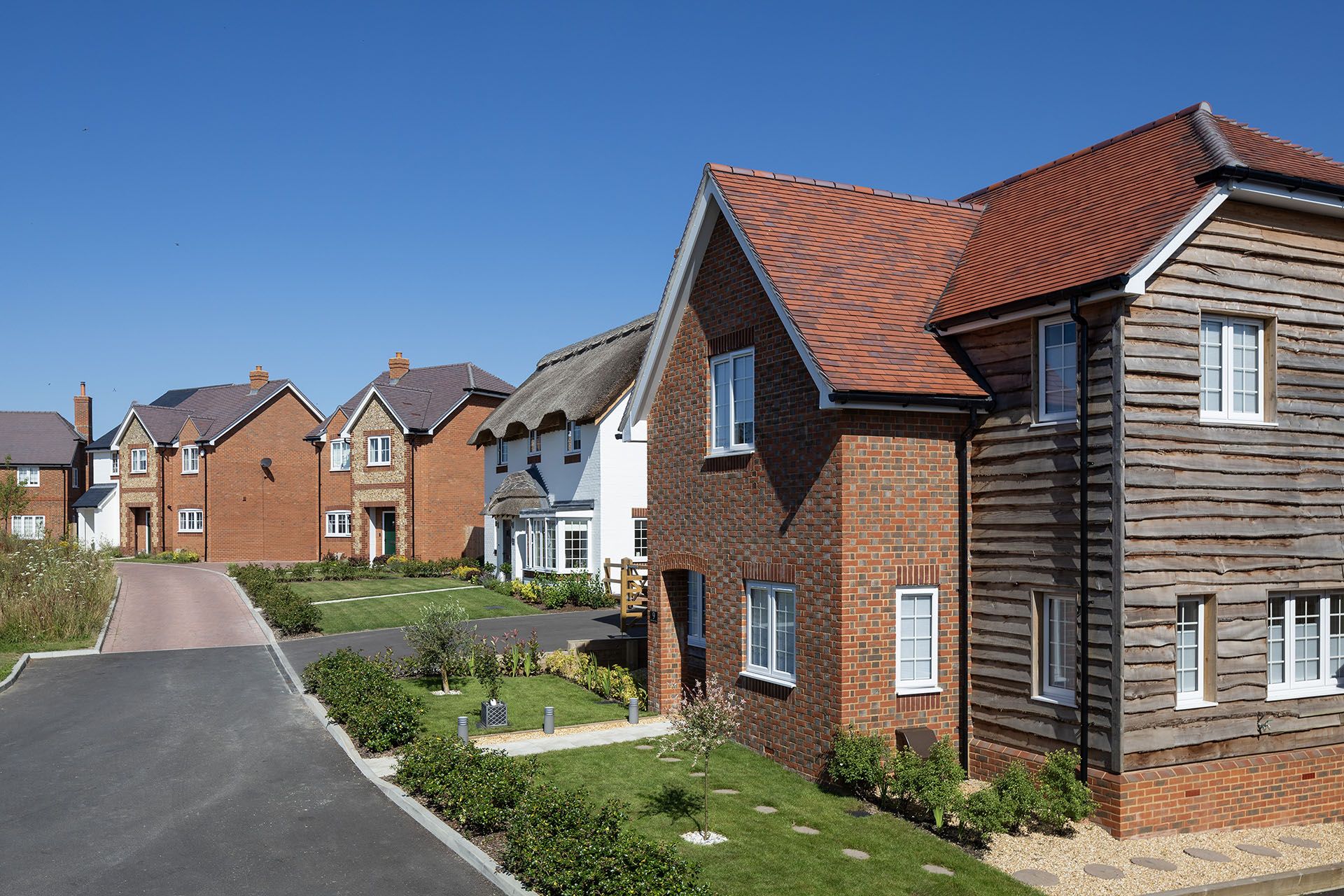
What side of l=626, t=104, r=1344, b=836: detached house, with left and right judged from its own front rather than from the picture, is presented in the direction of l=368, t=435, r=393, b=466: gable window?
right

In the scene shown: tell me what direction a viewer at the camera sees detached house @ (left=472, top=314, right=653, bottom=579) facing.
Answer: facing the viewer and to the left of the viewer

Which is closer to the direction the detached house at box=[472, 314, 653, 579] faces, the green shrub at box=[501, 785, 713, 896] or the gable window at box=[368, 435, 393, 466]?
the green shrub

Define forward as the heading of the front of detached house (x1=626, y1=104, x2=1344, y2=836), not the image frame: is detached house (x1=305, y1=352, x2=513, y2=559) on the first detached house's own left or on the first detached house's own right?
on the first detached house's own right

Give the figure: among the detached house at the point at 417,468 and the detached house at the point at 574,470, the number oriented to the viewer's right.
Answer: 0

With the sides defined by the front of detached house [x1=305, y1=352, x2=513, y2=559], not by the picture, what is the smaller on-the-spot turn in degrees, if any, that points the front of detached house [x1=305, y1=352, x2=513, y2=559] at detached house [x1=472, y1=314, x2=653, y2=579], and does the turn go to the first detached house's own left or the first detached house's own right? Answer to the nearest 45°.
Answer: approximately 45° to the first detached house's own left

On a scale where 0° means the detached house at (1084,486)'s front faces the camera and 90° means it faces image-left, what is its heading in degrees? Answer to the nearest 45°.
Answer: approximately 45°

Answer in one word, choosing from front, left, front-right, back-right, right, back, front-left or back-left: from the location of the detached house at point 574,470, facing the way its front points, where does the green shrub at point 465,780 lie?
front-left
